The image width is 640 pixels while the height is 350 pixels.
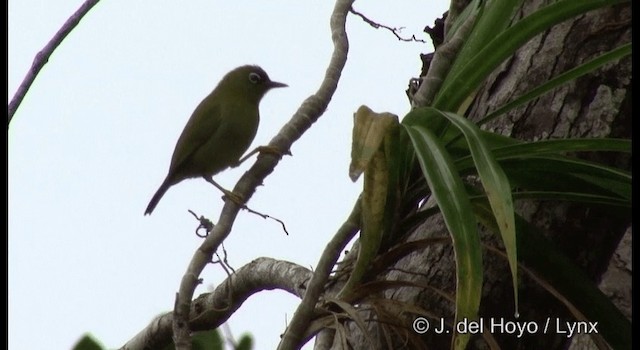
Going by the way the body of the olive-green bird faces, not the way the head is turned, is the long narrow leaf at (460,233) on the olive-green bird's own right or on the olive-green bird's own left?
on the olive-green bird's own left

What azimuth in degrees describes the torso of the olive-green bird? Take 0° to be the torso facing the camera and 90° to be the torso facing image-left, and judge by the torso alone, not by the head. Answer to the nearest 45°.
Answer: approximately 270°

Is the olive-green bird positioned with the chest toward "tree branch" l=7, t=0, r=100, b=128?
no
